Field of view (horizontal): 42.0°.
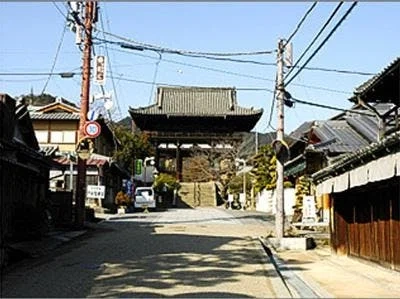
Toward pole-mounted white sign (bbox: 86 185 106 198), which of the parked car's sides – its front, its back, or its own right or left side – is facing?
back

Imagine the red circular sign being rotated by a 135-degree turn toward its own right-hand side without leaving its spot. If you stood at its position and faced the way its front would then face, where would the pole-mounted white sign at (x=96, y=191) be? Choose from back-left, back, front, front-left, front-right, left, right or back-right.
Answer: front-right

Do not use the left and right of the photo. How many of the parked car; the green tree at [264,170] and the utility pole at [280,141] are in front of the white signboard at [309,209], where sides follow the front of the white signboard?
1

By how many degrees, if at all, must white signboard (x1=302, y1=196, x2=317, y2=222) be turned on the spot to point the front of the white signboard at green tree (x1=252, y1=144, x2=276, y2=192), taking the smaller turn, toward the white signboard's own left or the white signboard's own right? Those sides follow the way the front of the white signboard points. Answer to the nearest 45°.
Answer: approximately 180°

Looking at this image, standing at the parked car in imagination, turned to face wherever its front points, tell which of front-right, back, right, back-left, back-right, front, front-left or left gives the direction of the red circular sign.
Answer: back

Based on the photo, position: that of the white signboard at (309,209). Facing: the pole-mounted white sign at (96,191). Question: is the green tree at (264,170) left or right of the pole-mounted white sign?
right

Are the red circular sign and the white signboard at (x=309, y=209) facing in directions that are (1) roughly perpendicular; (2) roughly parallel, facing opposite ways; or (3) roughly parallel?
roughly parallel

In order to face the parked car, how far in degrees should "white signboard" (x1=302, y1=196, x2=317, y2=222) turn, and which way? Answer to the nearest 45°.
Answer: approximately 135° to its right

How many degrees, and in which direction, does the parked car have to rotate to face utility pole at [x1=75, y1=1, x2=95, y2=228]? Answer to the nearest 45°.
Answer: approximately 180°

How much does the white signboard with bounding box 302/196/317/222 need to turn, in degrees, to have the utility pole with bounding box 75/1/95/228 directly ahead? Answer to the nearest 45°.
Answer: approximately 90° to its right

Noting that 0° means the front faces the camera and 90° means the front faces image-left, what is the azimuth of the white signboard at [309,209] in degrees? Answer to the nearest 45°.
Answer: approximately 0°

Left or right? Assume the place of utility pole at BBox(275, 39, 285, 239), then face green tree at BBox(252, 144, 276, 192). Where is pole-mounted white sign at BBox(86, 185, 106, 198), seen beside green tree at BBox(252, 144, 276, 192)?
left

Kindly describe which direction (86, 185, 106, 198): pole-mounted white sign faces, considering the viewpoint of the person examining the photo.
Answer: facing the viewer

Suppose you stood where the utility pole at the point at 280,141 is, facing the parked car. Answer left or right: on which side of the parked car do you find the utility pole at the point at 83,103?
left

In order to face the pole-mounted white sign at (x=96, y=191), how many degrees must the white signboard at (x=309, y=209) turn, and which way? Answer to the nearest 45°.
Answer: approximately 135° to its right
